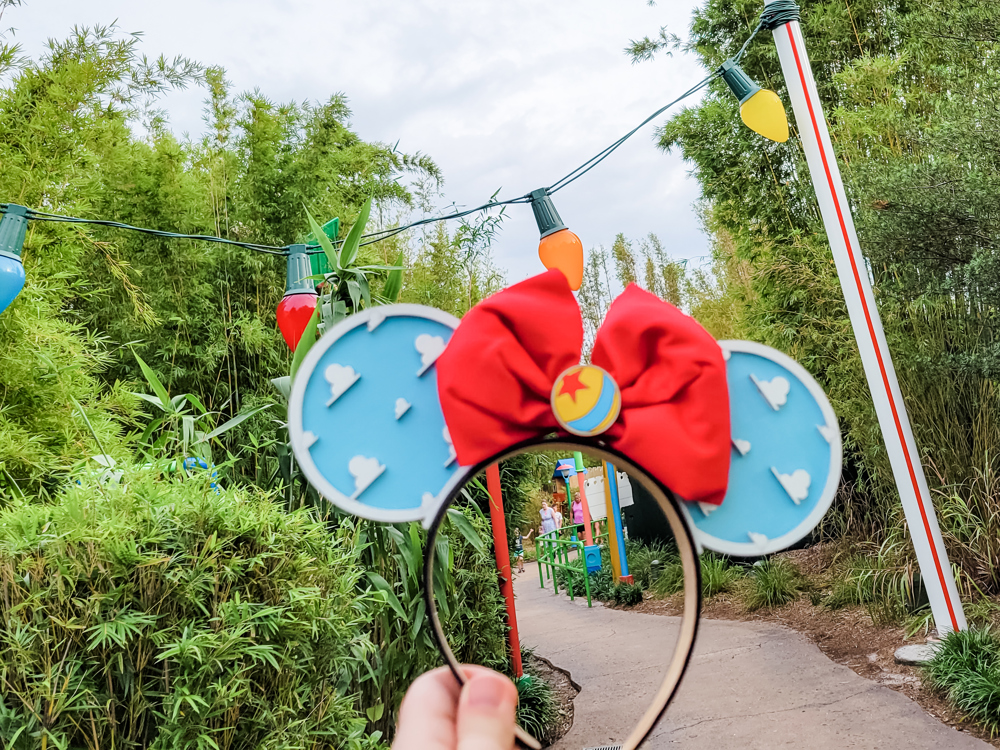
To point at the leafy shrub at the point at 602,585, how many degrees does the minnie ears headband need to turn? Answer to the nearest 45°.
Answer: approximately 180°

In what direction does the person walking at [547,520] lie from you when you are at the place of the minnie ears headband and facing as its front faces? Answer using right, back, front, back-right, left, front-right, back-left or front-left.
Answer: back

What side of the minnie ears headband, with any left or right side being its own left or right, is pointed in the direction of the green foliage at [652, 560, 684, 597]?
back

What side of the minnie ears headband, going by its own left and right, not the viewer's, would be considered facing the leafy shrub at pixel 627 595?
back

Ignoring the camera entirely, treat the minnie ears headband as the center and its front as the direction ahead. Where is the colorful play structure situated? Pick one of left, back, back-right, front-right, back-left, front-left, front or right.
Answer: back

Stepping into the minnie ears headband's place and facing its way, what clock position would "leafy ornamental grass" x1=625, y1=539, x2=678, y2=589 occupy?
The leafy ornamental grass is roughly at 6 o'clock from the minnie ears headband.

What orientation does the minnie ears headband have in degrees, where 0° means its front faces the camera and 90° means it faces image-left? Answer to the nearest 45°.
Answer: approximately 0°

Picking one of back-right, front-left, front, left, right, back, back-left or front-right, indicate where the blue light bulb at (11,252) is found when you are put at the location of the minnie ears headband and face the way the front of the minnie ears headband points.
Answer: back-right

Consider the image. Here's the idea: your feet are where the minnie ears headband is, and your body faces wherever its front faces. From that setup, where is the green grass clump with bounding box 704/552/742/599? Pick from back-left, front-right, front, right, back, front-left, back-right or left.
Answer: back

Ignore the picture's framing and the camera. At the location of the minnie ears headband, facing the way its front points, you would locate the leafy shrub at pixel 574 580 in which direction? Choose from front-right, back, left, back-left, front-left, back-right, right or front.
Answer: back
